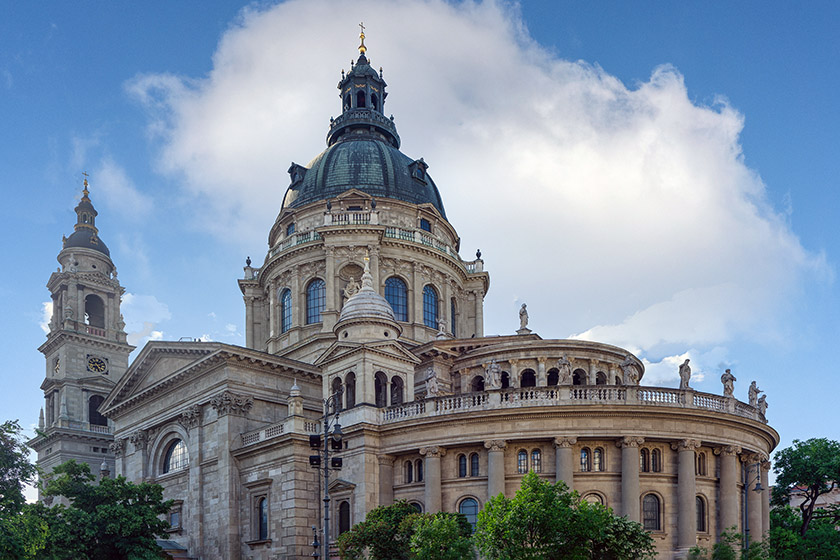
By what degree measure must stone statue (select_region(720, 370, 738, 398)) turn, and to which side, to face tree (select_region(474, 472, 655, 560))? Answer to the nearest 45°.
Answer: approximately 45° to its right

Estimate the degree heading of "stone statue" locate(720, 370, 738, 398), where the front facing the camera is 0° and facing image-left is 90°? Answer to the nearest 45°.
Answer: approximately 315°

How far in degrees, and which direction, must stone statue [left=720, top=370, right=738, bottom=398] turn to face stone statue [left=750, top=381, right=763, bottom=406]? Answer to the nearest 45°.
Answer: approximately 135° to its left

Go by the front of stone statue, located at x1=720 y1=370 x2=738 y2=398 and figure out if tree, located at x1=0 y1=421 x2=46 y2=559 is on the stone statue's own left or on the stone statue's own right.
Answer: on the stone statue's own right

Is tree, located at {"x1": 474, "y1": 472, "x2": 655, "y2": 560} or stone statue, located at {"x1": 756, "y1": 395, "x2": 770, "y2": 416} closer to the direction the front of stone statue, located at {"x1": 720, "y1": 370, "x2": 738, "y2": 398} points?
the tree

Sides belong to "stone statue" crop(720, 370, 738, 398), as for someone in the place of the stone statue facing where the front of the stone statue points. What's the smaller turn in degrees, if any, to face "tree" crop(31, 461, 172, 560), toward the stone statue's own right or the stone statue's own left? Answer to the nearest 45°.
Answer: approximately 135° to the stone statue's own right
